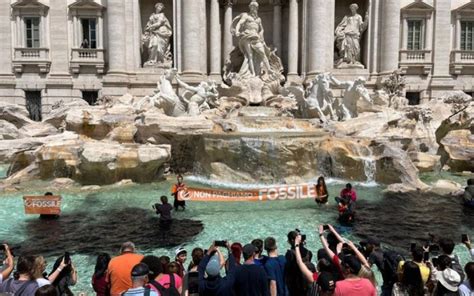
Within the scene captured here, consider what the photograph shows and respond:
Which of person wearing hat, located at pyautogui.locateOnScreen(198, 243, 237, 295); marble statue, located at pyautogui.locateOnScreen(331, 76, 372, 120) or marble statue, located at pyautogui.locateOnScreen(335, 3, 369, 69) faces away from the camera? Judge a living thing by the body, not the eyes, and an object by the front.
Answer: the person wearing hat

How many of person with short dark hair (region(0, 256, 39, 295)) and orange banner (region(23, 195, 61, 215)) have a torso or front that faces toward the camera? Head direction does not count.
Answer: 1

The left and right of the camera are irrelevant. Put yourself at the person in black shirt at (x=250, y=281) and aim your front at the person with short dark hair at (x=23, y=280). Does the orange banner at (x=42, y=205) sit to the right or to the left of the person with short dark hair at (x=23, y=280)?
right

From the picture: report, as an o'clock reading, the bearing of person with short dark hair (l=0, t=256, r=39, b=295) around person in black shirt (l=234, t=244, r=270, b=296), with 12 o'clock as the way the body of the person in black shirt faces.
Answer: The person with short dark hair is roughly at 9 o'clock from the person in black shirt.

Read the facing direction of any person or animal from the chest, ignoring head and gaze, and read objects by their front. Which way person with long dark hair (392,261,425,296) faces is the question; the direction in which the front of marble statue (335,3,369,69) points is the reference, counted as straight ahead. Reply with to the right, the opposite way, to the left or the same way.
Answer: the opposite way

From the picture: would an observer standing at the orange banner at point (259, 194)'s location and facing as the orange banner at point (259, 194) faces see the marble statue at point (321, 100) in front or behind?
behind

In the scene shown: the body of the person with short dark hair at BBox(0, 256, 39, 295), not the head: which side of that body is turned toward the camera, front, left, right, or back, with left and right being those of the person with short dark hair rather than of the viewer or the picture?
back

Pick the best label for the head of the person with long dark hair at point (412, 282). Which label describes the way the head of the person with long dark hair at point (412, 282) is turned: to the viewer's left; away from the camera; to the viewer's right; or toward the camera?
away from the camera

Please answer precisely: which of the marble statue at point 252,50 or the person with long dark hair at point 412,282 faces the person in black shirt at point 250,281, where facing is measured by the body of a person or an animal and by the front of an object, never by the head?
the marble statue

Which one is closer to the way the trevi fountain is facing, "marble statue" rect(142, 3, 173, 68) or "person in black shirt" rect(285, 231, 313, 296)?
the person in black shirt

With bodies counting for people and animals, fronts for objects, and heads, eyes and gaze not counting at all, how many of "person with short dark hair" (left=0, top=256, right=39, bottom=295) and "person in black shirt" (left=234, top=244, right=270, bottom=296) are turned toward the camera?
0

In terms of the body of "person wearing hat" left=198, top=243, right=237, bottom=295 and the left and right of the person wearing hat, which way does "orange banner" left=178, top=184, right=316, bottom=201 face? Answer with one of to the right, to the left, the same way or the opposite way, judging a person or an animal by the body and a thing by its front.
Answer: the opposite way

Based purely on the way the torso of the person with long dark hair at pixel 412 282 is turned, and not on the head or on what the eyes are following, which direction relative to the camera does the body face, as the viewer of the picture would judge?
away from the camera

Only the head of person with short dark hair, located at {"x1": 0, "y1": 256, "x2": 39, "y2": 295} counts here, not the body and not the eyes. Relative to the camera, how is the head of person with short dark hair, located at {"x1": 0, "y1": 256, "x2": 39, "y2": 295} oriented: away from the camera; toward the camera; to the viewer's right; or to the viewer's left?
away from the camera
